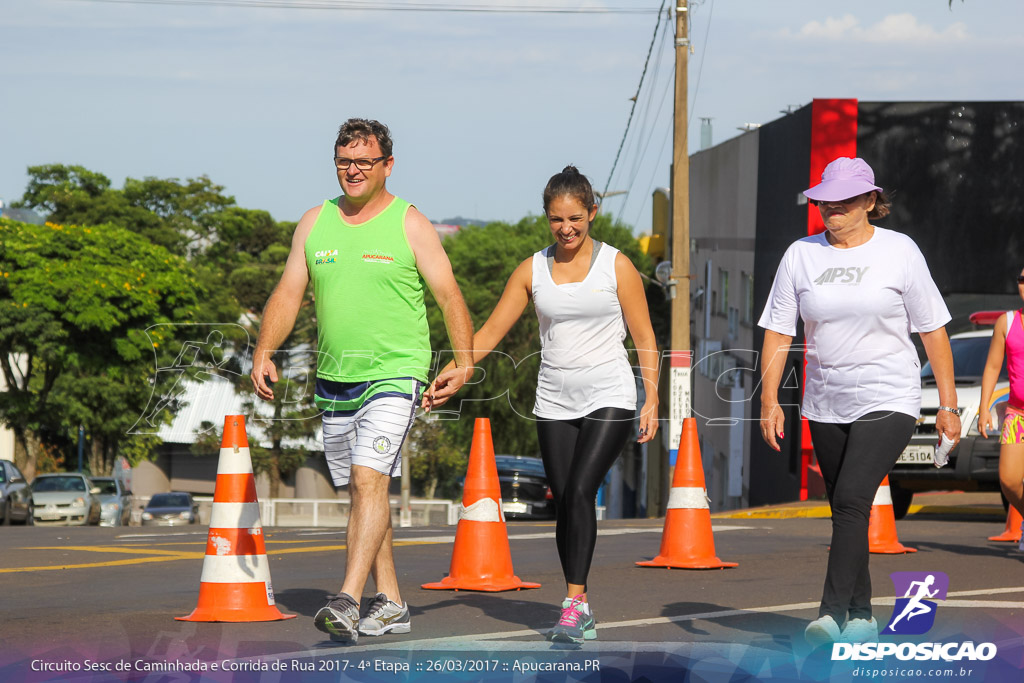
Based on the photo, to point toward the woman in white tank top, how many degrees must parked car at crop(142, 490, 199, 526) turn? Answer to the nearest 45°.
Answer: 0° — it already faces them

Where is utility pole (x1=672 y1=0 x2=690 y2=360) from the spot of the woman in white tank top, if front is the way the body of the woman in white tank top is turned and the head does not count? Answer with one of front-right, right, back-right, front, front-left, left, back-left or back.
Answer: back

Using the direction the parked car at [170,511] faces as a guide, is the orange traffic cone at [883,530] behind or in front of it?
in front

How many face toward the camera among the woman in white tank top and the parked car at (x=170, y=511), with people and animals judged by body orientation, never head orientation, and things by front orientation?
2

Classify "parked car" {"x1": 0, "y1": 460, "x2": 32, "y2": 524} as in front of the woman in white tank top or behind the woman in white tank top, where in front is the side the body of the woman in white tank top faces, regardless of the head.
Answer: behind

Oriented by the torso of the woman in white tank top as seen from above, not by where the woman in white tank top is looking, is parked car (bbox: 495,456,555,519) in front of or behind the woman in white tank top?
behind

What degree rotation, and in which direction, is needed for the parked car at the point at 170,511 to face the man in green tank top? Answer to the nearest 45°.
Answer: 0° — it already faces them

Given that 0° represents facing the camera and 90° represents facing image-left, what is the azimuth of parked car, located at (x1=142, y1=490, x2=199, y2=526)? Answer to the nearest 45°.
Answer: approximately 0°

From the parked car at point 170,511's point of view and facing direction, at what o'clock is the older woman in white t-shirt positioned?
The older woman in white t-shirt is roughly at 12 o'clock from the parked car.

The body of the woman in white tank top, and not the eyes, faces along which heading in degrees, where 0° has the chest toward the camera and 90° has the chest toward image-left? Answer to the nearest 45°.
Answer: approximately 0°

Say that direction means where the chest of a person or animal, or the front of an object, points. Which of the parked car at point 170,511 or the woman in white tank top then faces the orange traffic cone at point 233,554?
the parked car

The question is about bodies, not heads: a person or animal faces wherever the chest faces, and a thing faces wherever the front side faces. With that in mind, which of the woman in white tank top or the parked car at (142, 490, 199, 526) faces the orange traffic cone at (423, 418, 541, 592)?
the parked car

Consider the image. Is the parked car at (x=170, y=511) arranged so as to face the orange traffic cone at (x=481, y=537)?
yes
